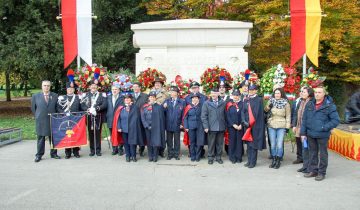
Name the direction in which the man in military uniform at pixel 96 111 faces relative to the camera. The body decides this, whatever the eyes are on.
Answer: toward the camera

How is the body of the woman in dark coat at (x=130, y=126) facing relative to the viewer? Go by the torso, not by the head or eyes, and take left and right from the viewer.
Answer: facing the viewer

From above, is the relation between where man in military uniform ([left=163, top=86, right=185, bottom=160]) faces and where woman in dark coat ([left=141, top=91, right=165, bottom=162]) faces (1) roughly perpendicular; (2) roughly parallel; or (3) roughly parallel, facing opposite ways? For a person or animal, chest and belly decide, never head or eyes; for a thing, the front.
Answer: roughly parallel

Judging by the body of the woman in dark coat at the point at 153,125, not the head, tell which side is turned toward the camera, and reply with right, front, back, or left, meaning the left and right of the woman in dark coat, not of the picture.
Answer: front

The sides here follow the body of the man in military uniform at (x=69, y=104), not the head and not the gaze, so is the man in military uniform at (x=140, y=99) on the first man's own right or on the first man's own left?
on the first man's own left

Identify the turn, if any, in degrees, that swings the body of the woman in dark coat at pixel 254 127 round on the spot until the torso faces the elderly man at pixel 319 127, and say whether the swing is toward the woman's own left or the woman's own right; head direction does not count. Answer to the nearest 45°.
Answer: approximately 90° to the woman's own left

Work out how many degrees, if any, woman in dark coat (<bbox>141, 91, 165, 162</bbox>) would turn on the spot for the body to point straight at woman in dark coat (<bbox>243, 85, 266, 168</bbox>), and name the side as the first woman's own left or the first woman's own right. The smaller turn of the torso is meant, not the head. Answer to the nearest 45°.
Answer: approximately 90° to the first woman's own left

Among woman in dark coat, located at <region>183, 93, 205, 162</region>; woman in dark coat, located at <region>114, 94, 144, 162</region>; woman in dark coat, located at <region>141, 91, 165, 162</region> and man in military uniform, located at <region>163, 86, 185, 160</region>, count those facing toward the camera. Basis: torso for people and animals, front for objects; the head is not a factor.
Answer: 4

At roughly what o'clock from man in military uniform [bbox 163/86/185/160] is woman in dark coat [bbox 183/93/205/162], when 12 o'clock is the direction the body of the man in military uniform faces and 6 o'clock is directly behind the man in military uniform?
The woman in dark coat is roughly at 10 o'clock from the man in military uniform.

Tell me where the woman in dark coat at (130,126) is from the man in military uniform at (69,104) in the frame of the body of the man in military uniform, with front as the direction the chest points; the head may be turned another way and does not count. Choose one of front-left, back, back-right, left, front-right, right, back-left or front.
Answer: front-left

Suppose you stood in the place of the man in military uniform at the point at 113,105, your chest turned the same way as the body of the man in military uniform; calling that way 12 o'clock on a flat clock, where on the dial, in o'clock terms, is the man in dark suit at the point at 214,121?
The man in dark suit is roughly at 10 o'clock from the man in military uniform.

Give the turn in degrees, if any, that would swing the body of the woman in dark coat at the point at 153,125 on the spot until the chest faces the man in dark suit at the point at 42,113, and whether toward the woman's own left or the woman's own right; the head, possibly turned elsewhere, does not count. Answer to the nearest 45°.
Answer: approximately 90° to the woman's own right

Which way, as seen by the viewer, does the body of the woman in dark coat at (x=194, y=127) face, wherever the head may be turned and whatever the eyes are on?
toward the camera

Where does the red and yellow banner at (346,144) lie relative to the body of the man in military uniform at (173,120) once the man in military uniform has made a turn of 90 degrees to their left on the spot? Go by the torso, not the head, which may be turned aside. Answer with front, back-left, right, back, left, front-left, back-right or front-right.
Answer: front
